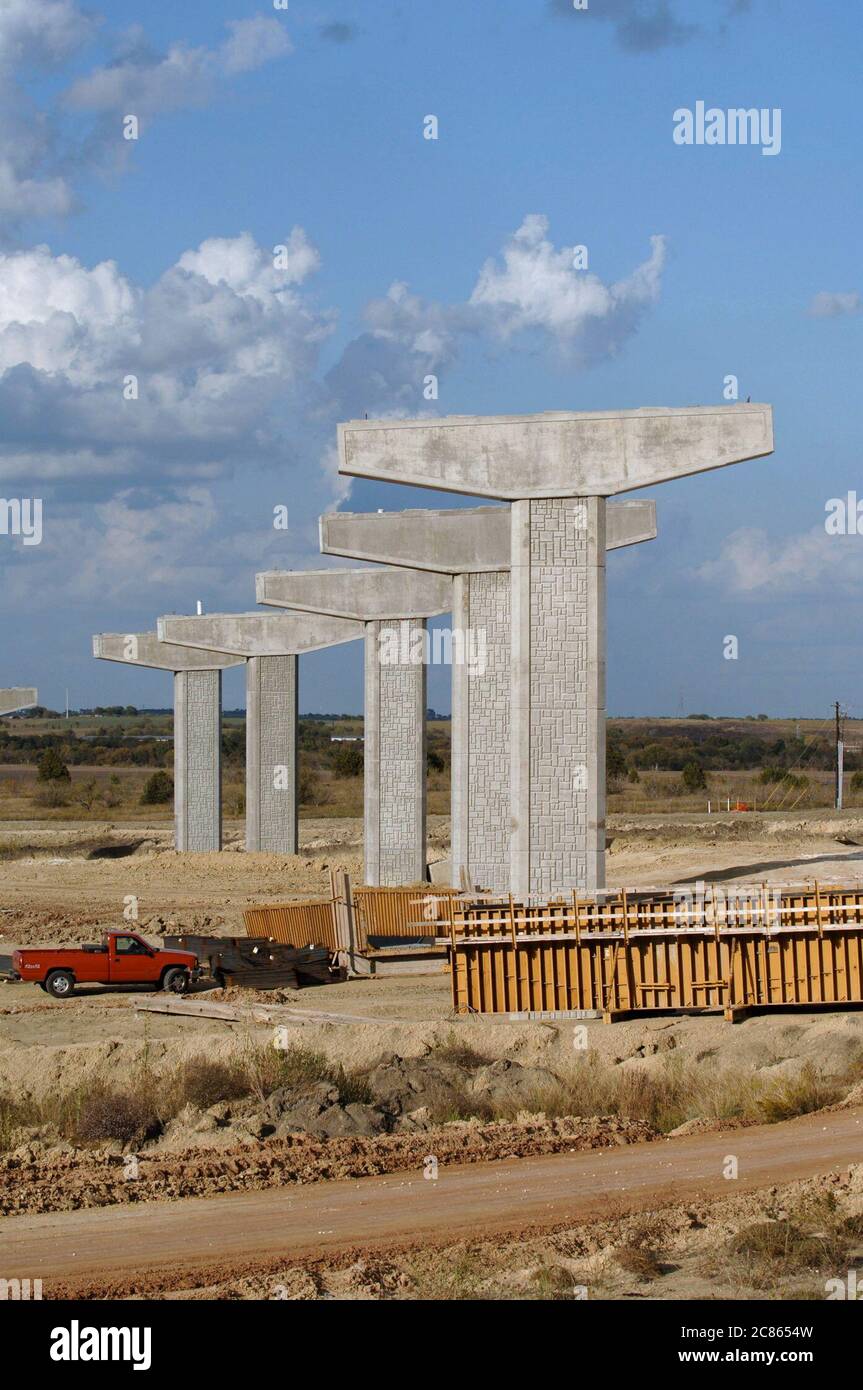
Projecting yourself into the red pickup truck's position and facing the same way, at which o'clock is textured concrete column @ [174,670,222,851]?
The textured concrete column is roughly at 9 o'clock from the red pickup truck.

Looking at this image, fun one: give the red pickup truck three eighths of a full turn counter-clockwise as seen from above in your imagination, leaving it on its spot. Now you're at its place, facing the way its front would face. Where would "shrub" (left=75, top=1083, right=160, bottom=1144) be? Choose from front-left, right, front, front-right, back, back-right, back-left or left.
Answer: back-left

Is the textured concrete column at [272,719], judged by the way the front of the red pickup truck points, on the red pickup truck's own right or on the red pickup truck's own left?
on the red pickup truck's own left

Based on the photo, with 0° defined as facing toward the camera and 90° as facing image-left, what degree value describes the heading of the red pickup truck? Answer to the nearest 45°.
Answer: approximately 270°

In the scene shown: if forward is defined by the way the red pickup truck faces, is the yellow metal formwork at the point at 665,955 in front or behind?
in front

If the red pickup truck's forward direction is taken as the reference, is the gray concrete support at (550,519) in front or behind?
in front

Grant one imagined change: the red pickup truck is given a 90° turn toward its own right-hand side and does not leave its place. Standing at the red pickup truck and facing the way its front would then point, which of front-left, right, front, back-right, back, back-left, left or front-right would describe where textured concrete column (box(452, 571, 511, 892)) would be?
back-left

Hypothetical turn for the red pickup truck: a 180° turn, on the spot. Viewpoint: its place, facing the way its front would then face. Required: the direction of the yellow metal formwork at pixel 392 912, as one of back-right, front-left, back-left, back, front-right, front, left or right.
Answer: back-right

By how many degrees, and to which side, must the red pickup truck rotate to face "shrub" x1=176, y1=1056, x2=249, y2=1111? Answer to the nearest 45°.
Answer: approximately 90° to its right

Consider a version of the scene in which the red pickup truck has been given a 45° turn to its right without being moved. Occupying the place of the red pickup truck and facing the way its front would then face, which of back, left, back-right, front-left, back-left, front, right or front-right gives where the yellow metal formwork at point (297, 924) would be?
left
